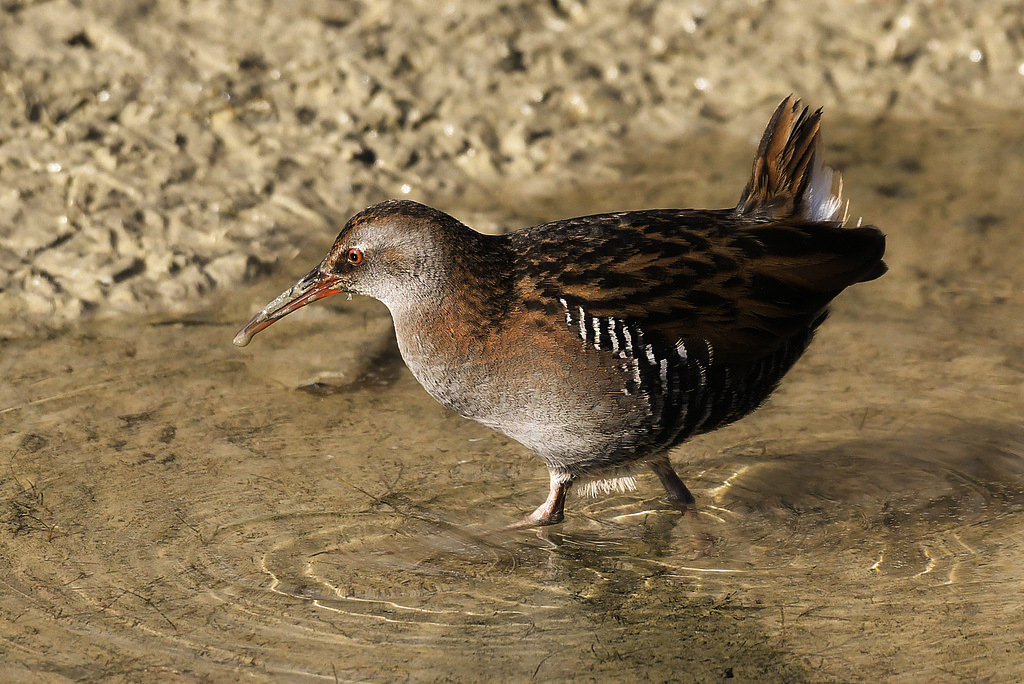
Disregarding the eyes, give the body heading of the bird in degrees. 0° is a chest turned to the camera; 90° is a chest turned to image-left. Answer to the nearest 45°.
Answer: approximately 90°
